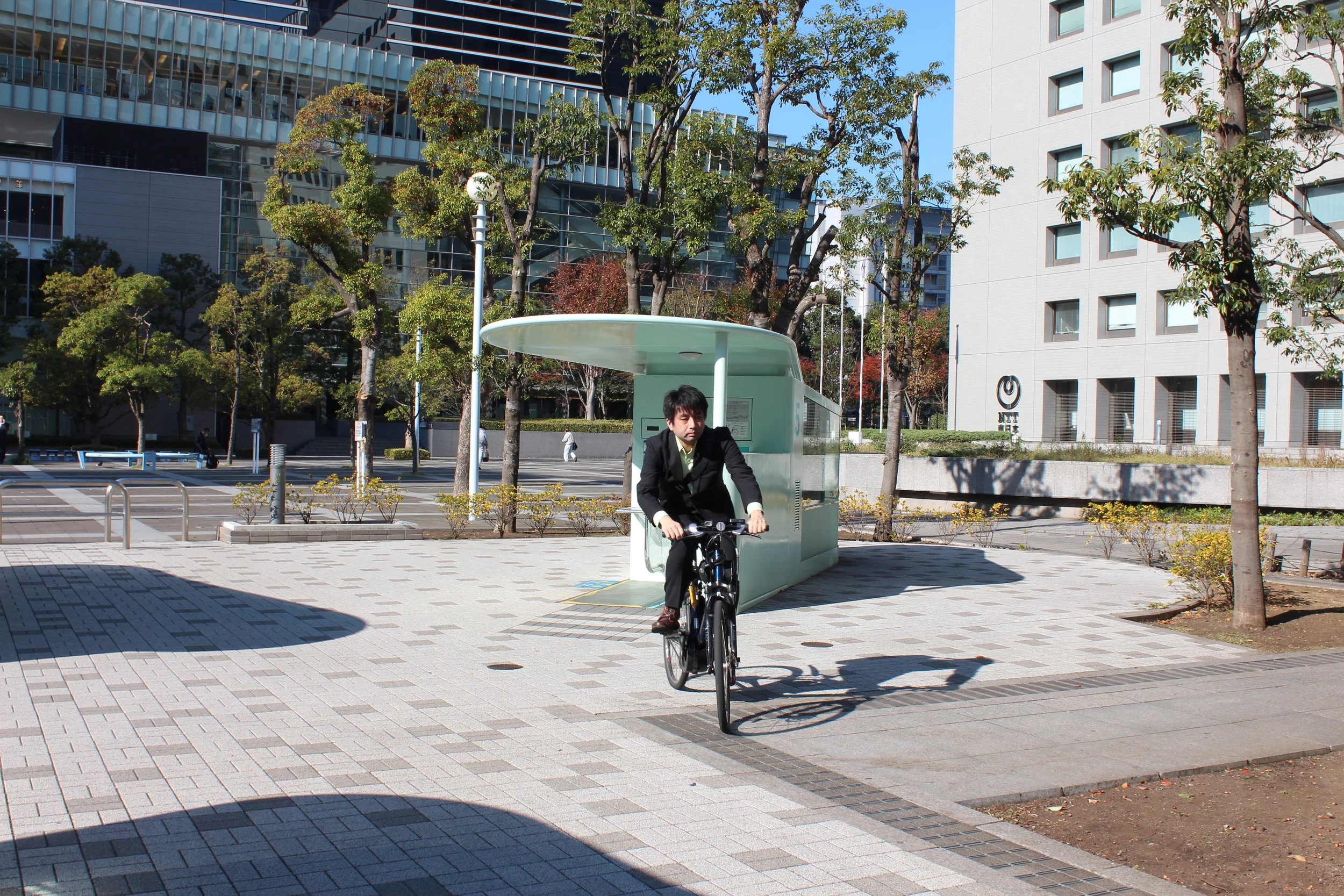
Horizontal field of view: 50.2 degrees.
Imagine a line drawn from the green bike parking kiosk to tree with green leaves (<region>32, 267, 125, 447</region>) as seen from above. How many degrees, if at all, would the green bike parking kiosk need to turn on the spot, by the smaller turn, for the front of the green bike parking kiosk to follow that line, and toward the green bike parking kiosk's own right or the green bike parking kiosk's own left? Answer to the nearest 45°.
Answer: approximately 90° to the green bike parking kiosk's own right

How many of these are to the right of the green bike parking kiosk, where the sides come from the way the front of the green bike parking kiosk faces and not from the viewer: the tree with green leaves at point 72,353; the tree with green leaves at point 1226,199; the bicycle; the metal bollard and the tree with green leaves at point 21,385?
3

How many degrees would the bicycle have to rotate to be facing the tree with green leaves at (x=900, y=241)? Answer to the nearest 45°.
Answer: approximately 180°

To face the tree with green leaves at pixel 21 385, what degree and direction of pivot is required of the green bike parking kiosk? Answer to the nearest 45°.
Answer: approximately 90° to its right

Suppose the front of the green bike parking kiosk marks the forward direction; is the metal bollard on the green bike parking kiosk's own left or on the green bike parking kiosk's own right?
on the green bike parking kiosk's own right

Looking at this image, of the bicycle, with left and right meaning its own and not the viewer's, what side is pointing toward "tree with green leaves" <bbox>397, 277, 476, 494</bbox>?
back

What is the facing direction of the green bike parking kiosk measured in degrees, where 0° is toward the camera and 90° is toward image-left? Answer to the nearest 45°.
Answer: approximately 45°

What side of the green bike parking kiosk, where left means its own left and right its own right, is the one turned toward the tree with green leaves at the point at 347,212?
right

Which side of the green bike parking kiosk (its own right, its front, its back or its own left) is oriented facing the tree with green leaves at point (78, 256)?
right

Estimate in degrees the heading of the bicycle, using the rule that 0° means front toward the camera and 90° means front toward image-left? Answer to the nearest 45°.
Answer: approximately 0°

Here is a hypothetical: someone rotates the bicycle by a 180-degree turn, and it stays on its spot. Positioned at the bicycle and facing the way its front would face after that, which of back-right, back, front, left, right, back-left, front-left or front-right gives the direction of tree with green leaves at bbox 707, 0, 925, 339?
front

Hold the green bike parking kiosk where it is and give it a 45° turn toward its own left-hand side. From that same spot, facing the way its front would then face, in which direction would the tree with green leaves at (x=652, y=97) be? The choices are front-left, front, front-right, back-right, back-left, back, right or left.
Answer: back

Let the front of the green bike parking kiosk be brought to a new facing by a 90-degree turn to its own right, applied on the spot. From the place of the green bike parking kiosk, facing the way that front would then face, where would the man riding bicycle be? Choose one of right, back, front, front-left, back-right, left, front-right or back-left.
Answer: back-left
